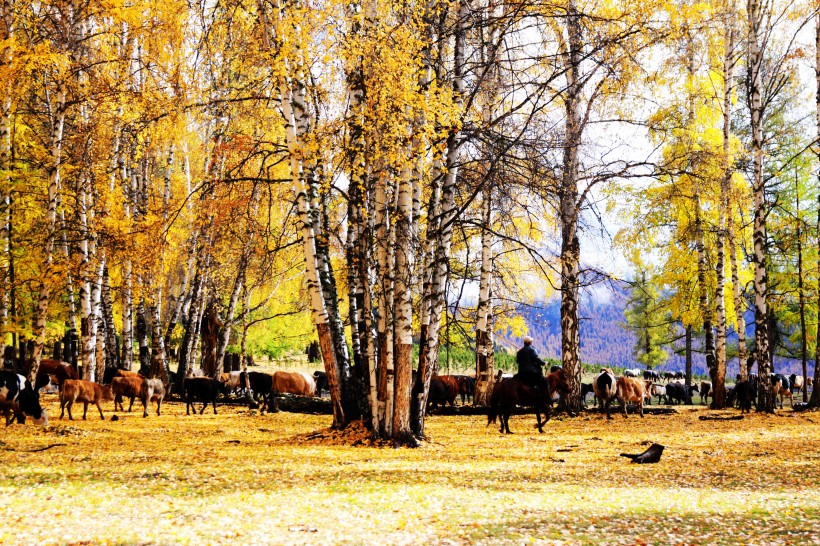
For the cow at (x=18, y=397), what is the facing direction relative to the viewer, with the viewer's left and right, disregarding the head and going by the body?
facing to the right of the viewer
